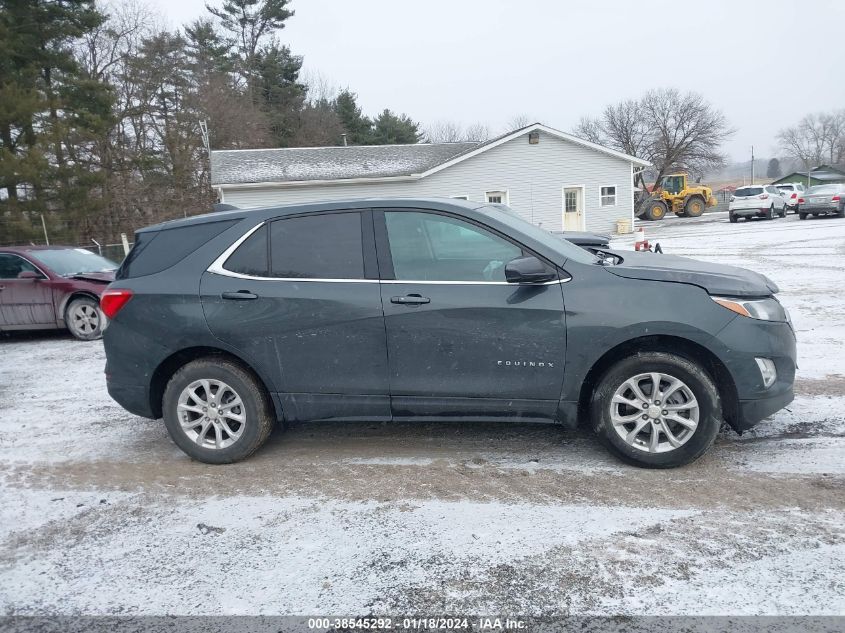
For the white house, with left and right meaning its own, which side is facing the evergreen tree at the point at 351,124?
back

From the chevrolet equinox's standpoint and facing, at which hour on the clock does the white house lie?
The white house is roughly at 9 o'clock from the chevrolet equinox.

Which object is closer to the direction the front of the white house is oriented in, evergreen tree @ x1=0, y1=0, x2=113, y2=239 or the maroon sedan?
the maroon sedan

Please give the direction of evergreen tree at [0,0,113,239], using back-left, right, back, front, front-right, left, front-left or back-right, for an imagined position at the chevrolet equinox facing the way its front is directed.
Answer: back-left

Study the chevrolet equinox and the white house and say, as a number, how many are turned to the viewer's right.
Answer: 1

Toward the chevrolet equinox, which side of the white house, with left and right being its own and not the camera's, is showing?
front

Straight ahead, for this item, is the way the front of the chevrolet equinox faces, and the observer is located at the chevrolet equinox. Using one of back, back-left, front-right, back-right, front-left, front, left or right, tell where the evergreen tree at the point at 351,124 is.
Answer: left

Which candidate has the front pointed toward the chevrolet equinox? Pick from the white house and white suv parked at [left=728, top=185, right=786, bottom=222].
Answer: the white house

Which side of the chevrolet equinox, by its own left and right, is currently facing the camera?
right

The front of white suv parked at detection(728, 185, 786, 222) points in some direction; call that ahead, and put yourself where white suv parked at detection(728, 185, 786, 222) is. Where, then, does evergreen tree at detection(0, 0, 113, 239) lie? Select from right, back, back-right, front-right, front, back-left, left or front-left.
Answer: back

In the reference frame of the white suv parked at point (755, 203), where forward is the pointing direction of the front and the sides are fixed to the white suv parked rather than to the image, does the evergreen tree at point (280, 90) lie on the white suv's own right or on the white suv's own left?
on the white suv's own left
